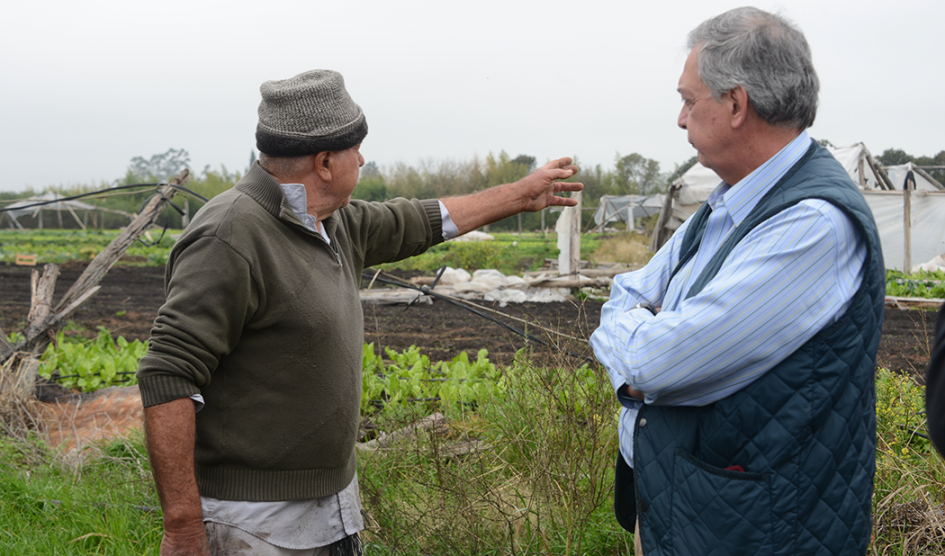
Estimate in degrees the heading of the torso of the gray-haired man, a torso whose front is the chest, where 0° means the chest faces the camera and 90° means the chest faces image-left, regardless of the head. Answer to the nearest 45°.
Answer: approximately 90°

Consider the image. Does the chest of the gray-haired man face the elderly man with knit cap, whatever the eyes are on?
yes

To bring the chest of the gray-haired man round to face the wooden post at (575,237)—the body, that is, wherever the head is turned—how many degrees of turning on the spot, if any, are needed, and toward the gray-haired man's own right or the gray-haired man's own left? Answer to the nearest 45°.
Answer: approximately 90° to the gray-haired man's own right

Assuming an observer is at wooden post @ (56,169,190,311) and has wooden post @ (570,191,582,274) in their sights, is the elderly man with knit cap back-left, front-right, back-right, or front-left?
back-right

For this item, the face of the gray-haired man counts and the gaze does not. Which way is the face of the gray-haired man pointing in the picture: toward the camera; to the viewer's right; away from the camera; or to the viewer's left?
to the viewer's left

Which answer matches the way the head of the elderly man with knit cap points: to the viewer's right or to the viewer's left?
to the viewer's right

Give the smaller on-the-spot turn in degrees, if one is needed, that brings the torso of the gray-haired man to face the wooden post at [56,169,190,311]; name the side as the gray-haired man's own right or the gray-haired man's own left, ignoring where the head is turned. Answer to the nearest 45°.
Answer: approximately 45° to the gray-haired man's own right
